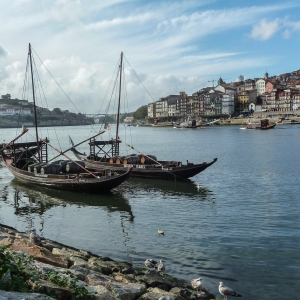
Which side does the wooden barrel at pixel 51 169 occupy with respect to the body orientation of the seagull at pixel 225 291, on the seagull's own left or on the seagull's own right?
on the seagull's own right

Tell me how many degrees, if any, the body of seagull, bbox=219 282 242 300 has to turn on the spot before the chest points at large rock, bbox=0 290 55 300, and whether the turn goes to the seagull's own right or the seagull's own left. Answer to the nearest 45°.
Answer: approximately 45° to the seagull's own left

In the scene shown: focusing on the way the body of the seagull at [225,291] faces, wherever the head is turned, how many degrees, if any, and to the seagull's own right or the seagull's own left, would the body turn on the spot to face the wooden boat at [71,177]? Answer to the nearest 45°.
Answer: approximately 45° to the seagull's own right

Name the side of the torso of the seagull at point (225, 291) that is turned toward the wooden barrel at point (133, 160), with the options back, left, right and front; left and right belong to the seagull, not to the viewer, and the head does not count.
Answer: right

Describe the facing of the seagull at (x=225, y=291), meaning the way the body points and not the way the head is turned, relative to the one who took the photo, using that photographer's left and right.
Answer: facing to the left of the viewer

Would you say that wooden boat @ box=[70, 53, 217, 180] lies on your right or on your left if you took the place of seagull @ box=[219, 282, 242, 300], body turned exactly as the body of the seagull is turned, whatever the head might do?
on your right
